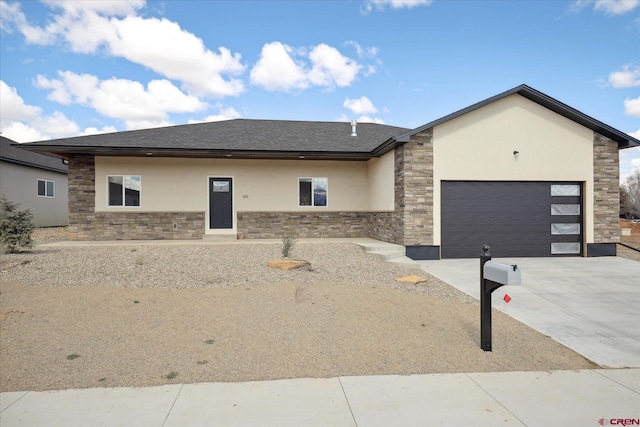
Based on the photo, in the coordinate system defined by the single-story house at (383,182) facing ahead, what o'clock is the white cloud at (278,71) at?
The white cloud is roughly at 5 o'clock from the single-story house.

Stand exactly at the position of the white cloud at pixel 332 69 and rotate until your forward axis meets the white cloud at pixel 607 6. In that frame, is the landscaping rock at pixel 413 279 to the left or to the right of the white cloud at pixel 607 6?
right

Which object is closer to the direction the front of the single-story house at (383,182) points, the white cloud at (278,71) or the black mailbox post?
the black mailbox post

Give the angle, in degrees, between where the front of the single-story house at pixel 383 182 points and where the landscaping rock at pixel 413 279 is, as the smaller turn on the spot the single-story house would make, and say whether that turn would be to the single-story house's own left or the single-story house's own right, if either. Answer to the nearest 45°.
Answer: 0° — it already faces it

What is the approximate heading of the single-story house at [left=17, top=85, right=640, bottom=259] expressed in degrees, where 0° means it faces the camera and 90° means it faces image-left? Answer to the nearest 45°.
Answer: approximately 0°

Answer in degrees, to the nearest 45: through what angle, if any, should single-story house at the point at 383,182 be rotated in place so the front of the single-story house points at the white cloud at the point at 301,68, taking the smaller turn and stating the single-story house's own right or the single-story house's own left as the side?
approximately 135° to the single-story house's own right

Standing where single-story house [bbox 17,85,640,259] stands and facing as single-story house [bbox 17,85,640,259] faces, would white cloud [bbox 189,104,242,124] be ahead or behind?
behind
